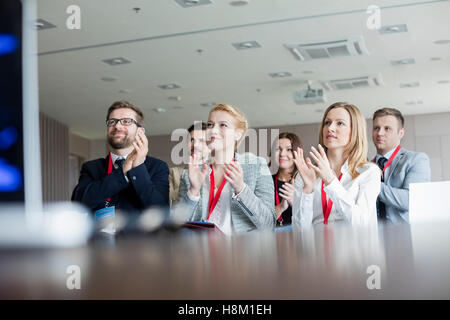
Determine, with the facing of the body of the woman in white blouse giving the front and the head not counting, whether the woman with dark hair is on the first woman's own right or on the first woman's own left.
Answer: on the first woman's own right

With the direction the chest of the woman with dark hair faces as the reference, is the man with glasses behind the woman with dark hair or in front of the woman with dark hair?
in front

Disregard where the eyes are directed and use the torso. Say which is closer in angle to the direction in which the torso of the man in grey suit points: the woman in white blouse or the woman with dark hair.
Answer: the woman in white blouse

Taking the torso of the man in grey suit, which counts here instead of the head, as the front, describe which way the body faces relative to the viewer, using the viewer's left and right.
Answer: facing the viewer and to the left of the viewer

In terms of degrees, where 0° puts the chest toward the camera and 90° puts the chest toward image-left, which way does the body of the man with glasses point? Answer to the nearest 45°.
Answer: approximately 45°

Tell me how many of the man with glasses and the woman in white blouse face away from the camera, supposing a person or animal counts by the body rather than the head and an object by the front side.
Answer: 0

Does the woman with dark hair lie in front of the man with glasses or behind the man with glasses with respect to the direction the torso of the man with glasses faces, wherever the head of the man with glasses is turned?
behind

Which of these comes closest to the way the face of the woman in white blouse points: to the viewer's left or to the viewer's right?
to the viewer's left

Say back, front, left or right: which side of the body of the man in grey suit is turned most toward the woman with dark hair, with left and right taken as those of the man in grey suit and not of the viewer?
right
